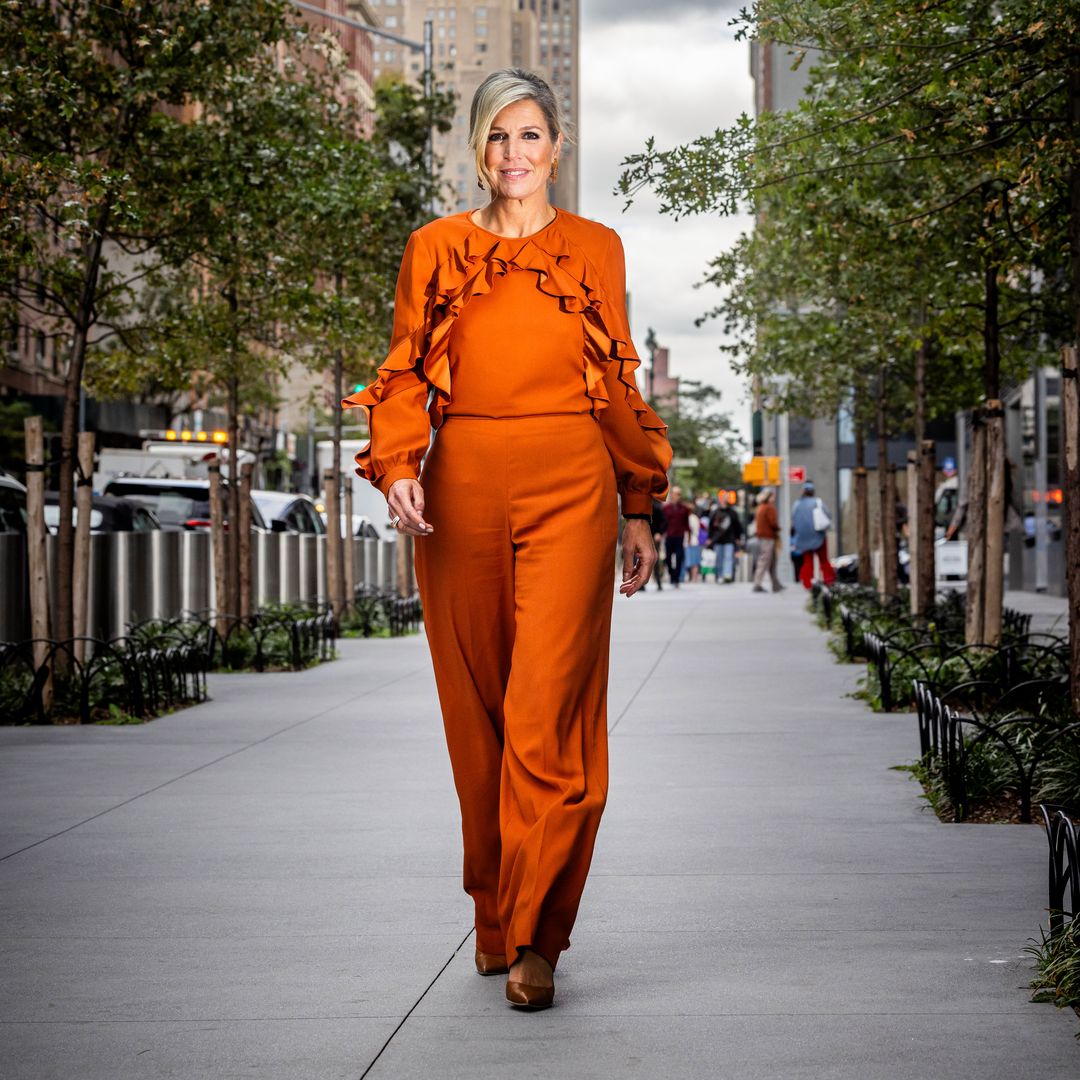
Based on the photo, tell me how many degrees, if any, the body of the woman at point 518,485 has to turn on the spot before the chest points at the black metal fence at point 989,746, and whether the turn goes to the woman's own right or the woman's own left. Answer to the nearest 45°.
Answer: approximately 135° to the woman's own left

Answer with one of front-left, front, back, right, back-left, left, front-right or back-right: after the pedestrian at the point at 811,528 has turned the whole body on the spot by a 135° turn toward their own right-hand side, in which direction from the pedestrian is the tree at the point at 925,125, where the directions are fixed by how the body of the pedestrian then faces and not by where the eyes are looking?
front-right

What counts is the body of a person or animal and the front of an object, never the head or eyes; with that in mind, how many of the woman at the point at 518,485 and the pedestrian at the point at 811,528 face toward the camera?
1

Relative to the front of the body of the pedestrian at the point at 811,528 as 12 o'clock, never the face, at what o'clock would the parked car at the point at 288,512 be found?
The parked car is roughly at 8 o'clock from the pedestrian.

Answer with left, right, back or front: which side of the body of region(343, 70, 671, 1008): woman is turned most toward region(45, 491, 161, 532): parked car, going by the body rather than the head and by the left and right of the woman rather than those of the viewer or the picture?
back

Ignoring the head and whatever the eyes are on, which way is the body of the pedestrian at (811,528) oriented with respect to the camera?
away from the camera
